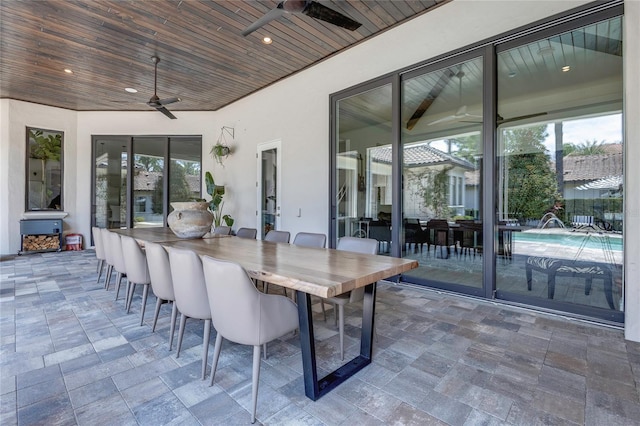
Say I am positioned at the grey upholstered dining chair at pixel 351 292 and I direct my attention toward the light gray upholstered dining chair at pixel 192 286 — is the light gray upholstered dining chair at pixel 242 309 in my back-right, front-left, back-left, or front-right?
front-left

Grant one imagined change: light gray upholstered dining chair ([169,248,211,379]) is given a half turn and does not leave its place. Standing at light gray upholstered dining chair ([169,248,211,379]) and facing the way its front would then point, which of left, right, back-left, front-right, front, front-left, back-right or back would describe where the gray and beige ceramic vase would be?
back-right

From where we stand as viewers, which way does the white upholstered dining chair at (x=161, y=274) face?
facing away from the viewer and to the right of the viewer

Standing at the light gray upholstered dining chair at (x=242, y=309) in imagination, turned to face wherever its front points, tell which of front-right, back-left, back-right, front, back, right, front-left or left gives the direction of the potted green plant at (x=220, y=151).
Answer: front-left

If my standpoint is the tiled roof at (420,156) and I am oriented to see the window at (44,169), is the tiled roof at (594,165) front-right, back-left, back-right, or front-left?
back-left

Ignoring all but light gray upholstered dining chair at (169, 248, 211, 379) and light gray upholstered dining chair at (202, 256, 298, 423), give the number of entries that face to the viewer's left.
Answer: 0

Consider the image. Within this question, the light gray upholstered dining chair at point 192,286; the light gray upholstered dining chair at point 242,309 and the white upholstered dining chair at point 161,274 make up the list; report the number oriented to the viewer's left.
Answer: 0

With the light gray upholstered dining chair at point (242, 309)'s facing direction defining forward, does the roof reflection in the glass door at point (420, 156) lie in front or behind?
in front

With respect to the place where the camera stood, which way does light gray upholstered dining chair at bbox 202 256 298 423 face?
facing away from the viewer and to the right of the viewer

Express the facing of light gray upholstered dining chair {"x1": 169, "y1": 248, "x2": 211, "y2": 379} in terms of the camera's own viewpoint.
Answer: facing away from the viewer and to the right of the viewer

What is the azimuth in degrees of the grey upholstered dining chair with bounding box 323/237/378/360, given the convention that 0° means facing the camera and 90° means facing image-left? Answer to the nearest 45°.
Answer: approximately 45°

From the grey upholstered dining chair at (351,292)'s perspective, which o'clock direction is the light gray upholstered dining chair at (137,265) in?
the light gray upholstered dining chair at (137,265) is roughly at 2 o'clock from the grey upholstered dining chair at (351,292).

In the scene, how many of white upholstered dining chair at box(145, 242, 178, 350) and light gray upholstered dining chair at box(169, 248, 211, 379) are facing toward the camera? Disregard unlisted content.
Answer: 0

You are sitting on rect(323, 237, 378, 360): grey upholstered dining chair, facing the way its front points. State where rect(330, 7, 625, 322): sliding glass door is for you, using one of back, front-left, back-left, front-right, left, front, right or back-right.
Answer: back

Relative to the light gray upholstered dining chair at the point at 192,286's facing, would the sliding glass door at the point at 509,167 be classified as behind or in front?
in front

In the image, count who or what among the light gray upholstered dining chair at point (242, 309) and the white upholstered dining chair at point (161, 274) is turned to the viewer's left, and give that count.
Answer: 0
